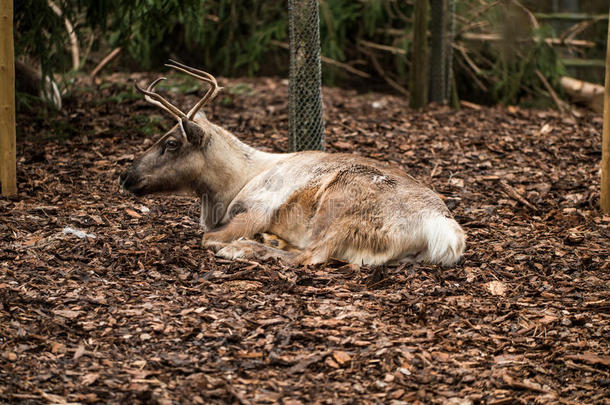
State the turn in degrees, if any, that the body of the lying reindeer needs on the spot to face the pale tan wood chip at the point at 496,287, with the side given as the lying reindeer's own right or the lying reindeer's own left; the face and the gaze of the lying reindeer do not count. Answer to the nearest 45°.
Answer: approximately 135° to the lying reindeer's own left

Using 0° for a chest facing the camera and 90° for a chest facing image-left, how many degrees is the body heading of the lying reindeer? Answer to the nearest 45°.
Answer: approximately 90°

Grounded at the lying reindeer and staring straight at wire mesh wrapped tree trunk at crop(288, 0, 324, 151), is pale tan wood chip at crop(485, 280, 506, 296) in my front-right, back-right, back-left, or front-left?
back-right

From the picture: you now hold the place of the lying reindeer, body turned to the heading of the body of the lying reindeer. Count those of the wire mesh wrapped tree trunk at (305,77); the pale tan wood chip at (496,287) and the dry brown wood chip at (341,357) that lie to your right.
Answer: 1

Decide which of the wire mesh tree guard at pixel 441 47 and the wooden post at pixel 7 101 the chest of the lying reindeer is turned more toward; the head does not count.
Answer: the wooden post

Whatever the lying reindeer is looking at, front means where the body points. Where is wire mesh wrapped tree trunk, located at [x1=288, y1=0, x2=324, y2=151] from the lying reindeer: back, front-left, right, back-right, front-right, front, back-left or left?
right

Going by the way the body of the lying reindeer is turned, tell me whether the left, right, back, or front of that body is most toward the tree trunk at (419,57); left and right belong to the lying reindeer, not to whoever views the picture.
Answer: right

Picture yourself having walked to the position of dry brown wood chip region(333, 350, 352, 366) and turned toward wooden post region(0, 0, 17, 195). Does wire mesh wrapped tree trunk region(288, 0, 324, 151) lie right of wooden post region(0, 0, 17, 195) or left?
right

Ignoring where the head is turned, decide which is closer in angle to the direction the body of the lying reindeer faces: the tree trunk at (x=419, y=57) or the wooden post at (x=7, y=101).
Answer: the wooden post

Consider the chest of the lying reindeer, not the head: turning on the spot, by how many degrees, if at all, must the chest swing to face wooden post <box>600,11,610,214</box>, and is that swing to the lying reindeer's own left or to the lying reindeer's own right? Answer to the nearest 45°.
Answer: approximately 180°

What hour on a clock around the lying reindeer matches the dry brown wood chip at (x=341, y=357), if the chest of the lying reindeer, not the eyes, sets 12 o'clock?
The dry brown wood chip is roughly at 9 o'clock from the lying reindeer.

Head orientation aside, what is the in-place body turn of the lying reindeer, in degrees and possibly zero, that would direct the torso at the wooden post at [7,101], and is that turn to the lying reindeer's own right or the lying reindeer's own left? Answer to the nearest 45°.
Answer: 0° — it already faces it
